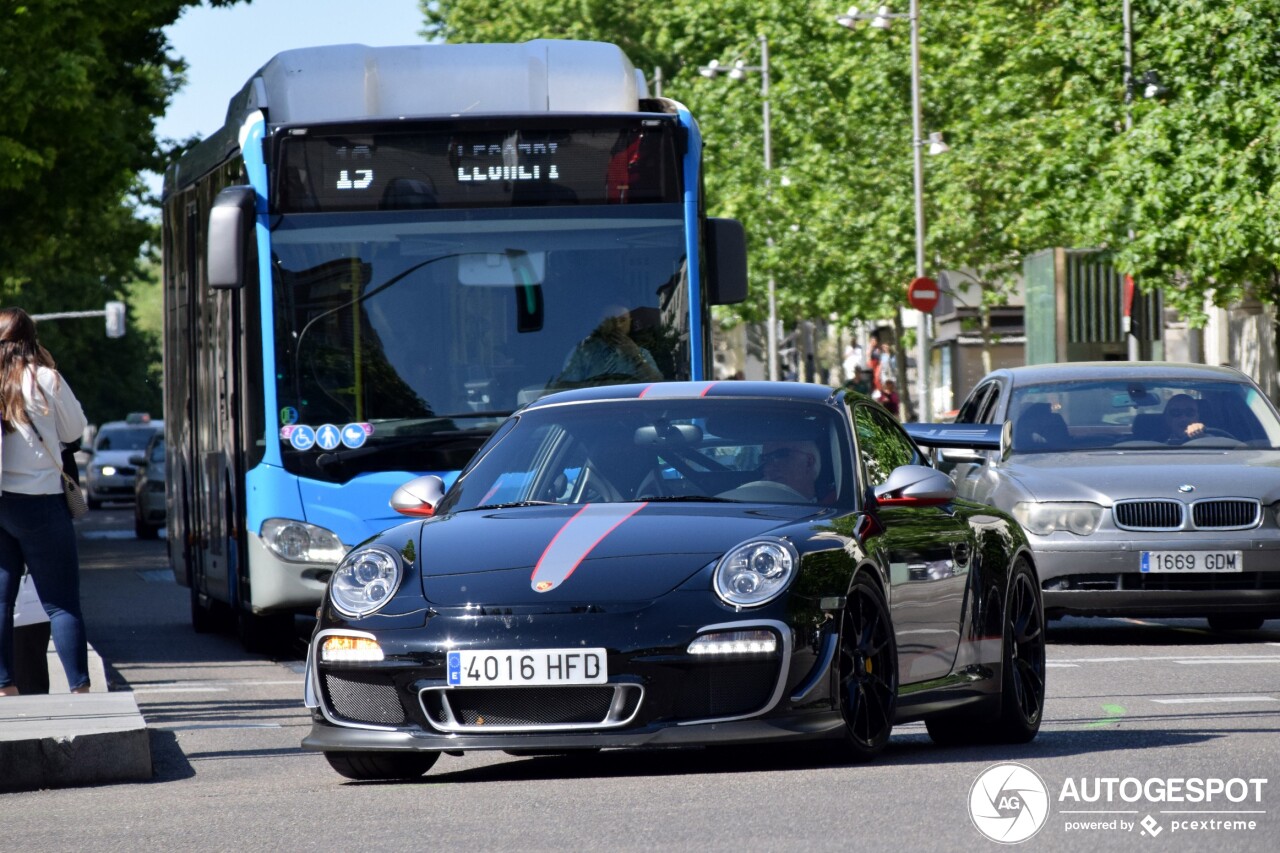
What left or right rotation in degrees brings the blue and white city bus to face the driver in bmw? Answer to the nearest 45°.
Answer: approximately 90° to its left

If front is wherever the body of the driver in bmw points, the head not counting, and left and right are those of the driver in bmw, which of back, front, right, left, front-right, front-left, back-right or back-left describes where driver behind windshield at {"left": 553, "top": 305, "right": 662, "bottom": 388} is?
front-right

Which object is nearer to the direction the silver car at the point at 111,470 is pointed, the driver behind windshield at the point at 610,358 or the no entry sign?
the driver behind windshield

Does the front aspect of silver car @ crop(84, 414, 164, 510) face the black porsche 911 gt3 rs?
yes

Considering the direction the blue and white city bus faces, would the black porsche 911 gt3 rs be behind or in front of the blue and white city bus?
in front

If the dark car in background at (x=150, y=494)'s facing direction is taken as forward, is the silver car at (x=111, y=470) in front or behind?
behind

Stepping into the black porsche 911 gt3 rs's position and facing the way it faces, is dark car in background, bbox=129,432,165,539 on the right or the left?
on its right

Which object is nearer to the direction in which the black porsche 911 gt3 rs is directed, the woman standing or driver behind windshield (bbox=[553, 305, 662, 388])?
the woman standing

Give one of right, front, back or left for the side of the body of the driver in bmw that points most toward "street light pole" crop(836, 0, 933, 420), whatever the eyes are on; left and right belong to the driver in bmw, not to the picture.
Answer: back

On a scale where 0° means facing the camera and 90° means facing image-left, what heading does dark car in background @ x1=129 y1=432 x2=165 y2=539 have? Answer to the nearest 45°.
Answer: approximately 0°

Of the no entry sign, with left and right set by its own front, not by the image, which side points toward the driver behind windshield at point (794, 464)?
front

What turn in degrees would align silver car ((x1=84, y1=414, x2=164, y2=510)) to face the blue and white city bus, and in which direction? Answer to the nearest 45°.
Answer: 0° — it already faces it
